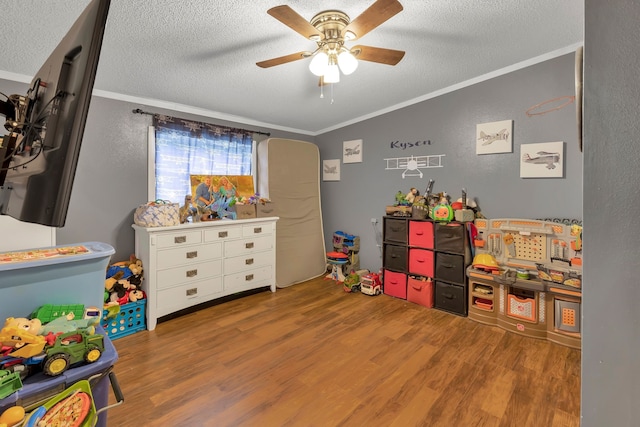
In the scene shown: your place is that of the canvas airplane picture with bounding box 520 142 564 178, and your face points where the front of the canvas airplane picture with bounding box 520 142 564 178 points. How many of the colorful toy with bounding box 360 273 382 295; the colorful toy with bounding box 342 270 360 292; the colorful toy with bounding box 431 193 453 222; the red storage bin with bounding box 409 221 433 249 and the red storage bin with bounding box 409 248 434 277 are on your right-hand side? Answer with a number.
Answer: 5

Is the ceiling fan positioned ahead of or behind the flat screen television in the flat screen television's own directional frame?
ahead

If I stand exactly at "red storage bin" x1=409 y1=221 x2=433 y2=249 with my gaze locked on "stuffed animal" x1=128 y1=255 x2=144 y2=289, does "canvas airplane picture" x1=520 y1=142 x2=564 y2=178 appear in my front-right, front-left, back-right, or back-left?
back-left

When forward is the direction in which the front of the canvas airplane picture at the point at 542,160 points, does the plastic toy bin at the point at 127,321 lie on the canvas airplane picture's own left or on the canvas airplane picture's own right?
on the canvas airplane picture's own right

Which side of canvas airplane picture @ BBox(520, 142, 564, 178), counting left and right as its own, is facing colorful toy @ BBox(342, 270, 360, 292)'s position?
right

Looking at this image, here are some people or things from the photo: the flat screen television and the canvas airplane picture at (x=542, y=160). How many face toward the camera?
1

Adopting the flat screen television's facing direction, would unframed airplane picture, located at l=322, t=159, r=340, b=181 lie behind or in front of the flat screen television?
in front

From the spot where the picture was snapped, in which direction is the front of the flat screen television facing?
facing away from the viewer and to the right of the viewer

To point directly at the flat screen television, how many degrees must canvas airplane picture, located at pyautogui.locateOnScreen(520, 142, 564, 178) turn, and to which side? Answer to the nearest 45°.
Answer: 0° — it already faces it

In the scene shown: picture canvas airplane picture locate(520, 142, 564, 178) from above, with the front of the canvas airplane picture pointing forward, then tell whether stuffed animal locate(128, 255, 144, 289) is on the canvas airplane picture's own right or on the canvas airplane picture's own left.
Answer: on the canvas airplane picture's own right

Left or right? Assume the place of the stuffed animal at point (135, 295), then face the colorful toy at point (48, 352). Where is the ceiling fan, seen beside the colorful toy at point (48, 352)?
left
